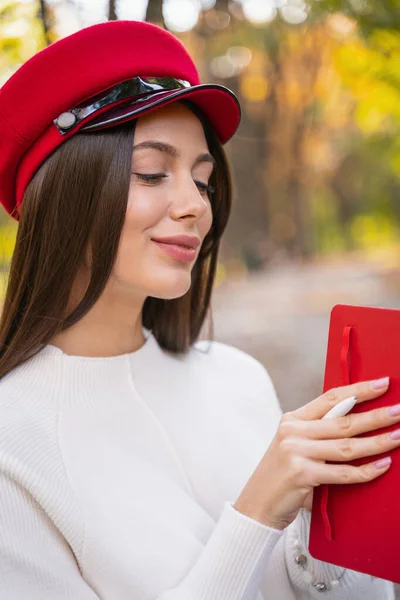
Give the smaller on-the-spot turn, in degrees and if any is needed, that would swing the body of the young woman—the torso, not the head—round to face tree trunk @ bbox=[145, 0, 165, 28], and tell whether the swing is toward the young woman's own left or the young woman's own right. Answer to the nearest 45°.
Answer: approximately 135° to the young woman's own left

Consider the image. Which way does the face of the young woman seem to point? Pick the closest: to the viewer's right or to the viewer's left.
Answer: to the viewer's right

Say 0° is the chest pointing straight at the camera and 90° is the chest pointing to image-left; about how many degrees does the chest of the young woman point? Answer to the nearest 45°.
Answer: approximately 315°
